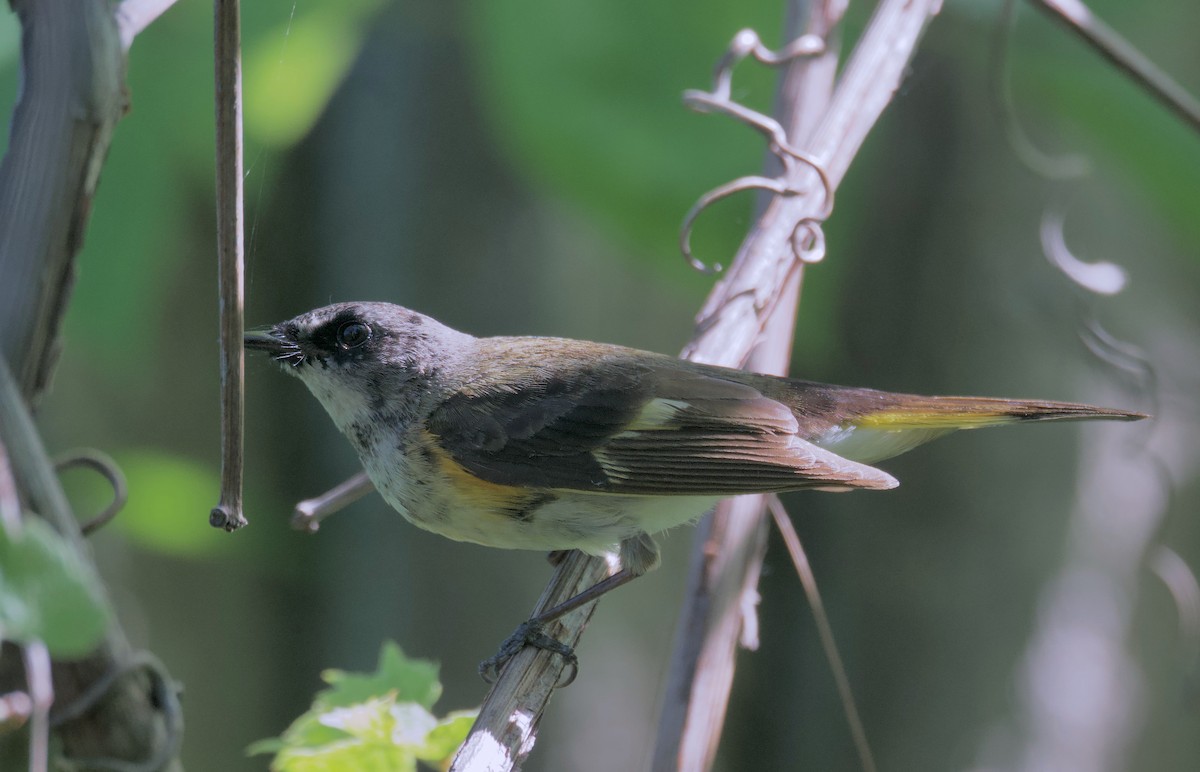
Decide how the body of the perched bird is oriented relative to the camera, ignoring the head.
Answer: to the viewer's left

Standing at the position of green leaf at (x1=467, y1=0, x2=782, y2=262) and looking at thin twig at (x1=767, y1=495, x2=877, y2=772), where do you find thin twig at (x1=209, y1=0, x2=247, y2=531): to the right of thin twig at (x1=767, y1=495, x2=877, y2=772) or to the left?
right

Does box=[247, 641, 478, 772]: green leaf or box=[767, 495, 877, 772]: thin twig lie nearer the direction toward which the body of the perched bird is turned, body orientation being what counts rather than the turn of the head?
the green leaf

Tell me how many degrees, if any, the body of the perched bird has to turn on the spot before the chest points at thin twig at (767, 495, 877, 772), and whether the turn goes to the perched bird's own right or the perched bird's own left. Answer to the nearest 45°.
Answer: approximately 180°

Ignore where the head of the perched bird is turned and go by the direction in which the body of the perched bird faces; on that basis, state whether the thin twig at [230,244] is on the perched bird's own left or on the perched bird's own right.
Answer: on the perched bird's own left

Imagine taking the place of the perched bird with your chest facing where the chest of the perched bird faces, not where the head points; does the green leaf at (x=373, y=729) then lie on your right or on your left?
on your left

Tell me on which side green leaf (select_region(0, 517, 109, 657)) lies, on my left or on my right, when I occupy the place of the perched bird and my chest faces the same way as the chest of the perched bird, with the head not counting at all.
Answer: on my left

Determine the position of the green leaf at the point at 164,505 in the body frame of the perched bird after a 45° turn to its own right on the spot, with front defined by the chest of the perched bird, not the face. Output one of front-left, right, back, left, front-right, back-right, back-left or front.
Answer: front
